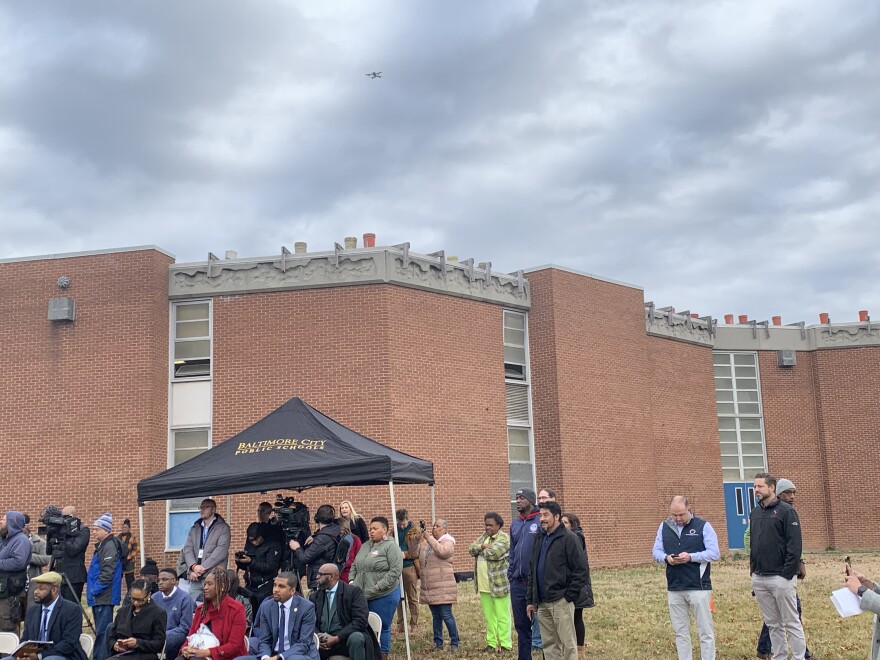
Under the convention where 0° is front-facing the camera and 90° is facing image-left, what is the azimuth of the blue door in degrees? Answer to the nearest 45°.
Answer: approximately 0°

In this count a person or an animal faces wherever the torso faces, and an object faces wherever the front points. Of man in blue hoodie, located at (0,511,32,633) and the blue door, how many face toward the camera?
1

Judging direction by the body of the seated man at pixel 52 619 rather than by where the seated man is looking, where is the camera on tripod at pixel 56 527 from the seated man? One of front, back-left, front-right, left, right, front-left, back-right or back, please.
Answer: back-right
